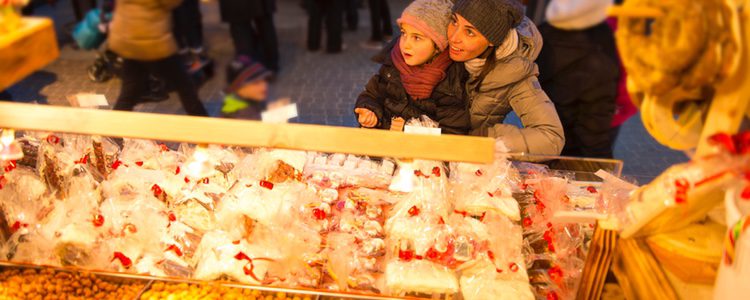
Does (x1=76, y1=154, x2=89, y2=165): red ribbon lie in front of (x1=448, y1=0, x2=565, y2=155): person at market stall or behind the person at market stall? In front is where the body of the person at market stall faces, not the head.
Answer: in front

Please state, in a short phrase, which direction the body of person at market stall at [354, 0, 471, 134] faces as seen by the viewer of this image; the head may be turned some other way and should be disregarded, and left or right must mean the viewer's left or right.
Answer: facing the viewer and to the left of the viewer

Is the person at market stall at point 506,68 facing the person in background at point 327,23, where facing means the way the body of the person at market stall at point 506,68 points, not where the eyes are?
no

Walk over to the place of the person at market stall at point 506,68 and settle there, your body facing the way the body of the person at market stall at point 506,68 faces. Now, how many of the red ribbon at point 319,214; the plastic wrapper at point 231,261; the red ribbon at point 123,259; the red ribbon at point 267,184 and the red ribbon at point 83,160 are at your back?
0

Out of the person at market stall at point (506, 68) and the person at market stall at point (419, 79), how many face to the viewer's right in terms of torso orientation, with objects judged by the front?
0

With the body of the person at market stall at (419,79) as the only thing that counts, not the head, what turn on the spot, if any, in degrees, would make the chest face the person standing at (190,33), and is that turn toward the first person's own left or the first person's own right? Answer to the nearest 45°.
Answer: approximately 90° to the first person's own right

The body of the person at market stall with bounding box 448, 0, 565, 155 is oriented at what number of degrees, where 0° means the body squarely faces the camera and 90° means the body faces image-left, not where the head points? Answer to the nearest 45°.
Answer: approximately 45°

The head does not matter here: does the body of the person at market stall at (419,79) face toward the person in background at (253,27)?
no

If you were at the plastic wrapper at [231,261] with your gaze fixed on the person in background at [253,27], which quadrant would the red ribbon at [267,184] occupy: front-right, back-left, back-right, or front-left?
front-right

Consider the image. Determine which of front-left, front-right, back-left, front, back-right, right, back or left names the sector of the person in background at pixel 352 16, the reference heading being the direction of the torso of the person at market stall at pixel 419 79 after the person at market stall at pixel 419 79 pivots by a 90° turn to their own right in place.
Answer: front-right

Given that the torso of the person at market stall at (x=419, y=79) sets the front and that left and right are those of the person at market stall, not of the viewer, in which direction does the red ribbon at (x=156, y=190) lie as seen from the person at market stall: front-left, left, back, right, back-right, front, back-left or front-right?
front

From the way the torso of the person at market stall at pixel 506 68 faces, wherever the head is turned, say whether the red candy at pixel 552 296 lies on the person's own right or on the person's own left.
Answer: on the person's own left

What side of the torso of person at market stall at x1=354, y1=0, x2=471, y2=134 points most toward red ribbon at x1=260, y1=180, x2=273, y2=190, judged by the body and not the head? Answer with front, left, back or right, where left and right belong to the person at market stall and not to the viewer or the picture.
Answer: front

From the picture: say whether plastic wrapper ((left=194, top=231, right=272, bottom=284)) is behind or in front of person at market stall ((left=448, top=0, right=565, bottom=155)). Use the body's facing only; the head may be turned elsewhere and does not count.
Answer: in front

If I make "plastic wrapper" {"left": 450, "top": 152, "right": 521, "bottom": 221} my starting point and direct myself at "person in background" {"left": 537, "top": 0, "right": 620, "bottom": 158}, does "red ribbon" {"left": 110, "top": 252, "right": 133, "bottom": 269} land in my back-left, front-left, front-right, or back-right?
back-left

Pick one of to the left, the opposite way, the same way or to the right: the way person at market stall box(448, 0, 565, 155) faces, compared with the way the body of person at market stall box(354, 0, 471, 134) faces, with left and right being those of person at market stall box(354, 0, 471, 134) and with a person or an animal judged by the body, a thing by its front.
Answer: the same way

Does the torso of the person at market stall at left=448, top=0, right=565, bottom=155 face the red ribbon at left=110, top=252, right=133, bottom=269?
yes

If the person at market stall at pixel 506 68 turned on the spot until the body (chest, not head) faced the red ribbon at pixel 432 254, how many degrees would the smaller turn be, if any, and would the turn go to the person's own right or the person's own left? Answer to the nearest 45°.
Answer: approximately 45° to the person's own left
